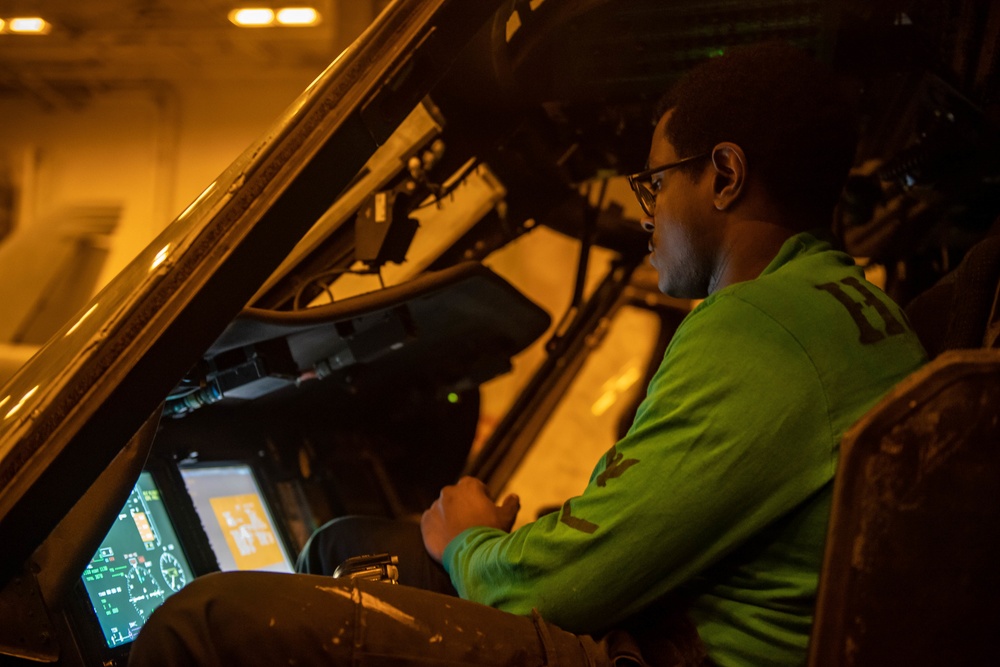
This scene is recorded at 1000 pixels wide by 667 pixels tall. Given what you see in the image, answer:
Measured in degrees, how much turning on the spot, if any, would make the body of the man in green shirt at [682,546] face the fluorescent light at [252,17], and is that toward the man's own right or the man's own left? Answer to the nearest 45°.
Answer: approximately 90° to the man's own right

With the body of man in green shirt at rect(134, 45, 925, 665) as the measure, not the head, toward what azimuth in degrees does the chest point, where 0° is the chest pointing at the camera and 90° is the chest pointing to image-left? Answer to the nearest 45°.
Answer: approximately 90°

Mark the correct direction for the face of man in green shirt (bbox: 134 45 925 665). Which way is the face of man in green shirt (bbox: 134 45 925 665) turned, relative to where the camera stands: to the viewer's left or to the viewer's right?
to the viewer's left

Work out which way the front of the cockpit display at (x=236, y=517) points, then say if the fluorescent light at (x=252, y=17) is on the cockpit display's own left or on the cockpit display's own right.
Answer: on the cockpit display's own left

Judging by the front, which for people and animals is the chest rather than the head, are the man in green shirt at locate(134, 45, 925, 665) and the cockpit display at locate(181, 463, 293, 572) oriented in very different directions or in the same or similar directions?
very different directions

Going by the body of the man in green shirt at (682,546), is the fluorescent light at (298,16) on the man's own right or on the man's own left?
on the man's own right

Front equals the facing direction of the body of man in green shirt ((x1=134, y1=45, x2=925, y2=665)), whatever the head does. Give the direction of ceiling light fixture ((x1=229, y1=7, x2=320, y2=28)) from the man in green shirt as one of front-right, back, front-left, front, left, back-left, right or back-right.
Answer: right

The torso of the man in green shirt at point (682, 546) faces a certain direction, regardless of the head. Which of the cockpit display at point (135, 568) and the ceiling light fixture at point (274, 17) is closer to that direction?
the cockpit display

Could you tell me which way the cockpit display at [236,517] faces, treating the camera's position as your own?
facing the viewer and to the right of the viewer

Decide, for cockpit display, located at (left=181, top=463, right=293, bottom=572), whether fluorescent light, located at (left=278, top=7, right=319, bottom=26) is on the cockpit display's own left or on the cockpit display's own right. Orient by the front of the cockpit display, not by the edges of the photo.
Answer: on the cockpit display's own left

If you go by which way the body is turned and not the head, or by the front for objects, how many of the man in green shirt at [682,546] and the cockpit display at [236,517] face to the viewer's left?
1
